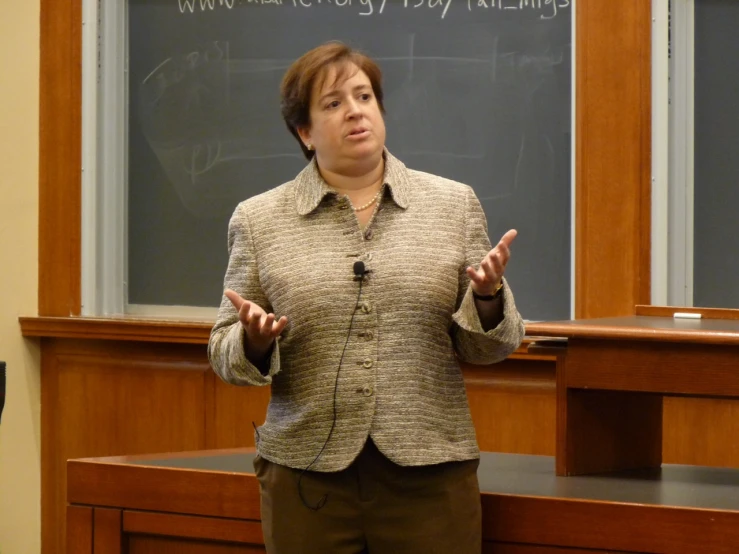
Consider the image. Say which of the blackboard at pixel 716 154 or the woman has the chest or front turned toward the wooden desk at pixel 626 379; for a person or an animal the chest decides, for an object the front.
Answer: the blackboard

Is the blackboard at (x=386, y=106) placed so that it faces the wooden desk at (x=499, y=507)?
yes

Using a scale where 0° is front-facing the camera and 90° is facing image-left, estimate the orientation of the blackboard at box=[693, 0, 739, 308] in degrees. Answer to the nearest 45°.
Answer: approximately 0°

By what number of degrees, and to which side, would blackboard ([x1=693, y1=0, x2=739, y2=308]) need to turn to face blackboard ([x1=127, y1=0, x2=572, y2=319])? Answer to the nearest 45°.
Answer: approximately 90° to its right

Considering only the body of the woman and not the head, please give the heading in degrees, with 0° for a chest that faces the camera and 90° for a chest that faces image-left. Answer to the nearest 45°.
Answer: approximately 0°

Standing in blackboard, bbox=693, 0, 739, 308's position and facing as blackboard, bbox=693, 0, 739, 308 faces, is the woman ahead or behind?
ahead

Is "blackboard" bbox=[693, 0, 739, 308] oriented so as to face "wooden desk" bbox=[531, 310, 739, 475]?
yes
